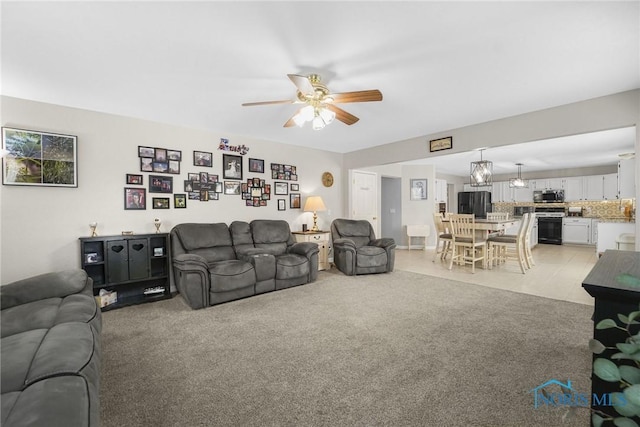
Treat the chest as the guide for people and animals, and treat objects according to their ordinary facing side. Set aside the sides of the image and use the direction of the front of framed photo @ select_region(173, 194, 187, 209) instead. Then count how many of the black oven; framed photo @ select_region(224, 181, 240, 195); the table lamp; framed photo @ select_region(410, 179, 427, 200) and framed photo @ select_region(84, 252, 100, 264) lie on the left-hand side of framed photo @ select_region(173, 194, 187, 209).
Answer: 4

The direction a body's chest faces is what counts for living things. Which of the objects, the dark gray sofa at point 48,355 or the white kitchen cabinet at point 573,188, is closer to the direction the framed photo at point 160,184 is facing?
the dark gray sofa

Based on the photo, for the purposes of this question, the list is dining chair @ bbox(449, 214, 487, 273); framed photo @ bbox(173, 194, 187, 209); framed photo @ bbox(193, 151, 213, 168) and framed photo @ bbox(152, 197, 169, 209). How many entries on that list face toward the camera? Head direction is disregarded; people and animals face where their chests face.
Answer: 3

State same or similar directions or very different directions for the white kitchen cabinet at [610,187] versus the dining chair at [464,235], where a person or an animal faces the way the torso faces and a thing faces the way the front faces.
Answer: very different directions

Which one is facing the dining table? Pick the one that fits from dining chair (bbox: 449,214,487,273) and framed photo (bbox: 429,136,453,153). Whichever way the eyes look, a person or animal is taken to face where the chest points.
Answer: the dining chair

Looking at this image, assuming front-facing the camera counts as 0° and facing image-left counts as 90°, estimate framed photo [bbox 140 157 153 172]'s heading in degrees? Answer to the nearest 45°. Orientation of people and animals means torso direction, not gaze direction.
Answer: approximately 0°

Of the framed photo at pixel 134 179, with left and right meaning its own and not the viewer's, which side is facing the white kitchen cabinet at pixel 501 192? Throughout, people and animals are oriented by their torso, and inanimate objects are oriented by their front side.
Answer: left

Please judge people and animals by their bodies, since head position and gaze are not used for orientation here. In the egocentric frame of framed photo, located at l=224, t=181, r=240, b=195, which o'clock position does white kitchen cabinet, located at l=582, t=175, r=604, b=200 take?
The white kitchen cabinet is roughly at 9 o'clock from the framed photo.

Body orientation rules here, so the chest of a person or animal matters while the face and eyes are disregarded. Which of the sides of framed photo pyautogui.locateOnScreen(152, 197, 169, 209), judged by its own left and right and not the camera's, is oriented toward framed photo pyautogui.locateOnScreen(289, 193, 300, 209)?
left
